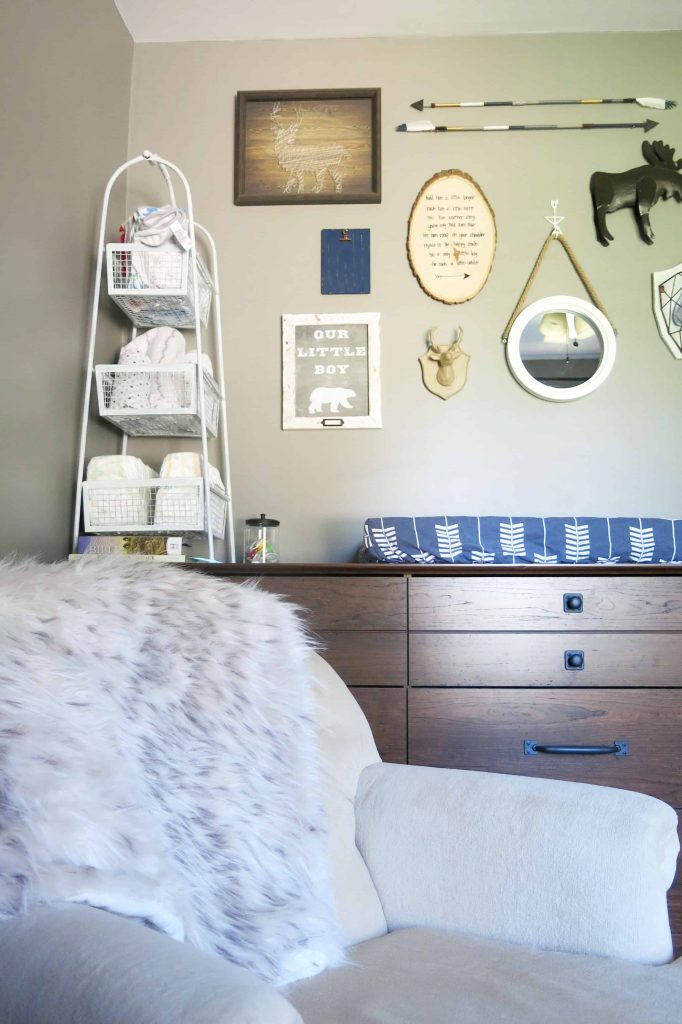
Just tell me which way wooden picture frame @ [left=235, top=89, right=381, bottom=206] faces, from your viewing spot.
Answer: facing the viewer

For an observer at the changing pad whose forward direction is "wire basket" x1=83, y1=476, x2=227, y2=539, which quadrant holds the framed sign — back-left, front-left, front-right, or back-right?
front-right

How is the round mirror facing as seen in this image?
toward the camera

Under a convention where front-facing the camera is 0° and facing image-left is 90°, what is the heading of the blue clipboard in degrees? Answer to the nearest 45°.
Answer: approximately 0°

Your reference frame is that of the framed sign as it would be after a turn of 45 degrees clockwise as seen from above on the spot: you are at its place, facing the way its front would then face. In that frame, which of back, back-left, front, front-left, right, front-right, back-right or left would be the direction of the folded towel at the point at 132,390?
front

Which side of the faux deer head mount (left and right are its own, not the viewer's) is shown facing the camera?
front

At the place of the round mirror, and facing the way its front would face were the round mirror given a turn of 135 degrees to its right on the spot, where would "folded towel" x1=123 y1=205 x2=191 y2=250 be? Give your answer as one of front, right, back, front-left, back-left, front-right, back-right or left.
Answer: left

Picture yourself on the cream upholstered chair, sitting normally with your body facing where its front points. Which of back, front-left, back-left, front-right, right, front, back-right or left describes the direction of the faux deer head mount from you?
back-left

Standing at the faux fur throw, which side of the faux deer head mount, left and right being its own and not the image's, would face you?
front

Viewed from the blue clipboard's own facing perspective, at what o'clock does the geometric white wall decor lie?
The geometric white wall decor is roughly at 9 o'clock from the blue clipboard.
